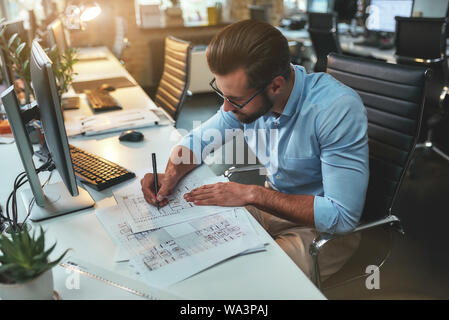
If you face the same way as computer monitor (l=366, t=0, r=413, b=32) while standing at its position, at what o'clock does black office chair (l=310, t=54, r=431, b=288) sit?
The black office chair is roughly at 12 o'clock from the computer monitor.

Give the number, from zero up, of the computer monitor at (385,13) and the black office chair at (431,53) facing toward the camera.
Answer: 1

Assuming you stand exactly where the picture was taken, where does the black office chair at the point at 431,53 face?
facing away from the viewer and to the right of the viewer

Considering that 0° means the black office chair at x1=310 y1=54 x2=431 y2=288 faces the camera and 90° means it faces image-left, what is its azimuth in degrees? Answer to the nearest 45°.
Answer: approximately 45°

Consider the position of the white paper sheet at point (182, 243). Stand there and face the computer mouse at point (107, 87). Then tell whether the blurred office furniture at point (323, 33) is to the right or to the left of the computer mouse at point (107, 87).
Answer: right

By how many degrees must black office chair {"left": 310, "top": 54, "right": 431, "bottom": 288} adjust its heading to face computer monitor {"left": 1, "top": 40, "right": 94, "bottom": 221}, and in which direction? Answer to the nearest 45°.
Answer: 0° — it already faces it

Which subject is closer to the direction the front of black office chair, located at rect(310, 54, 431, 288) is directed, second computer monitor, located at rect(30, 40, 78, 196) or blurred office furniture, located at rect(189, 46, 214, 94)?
the second computer monitor

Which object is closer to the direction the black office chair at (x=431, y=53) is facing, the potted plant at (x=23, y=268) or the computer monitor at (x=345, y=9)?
the computer monitor

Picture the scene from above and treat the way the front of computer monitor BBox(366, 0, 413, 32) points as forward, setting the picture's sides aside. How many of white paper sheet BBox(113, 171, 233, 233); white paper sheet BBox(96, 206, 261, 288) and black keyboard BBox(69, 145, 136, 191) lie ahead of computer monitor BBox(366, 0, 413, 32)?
3

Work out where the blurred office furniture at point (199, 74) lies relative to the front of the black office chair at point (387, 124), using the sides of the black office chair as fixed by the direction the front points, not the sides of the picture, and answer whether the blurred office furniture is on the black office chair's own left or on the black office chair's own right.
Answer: on the black office chair's own right

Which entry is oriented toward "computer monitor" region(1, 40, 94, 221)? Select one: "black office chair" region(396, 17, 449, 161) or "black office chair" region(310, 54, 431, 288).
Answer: "black office chair" region(310, 54, 431, 288)

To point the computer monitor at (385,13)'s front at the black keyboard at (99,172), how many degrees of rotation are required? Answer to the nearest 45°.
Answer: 0° — it already faces it
